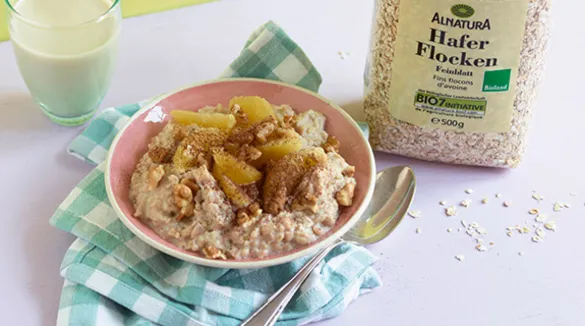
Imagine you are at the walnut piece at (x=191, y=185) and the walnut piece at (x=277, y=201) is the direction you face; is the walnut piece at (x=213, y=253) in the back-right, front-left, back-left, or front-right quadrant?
front-right

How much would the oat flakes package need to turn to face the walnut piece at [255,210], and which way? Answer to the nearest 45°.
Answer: approximately 45° to its right

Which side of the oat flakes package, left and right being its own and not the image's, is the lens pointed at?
front

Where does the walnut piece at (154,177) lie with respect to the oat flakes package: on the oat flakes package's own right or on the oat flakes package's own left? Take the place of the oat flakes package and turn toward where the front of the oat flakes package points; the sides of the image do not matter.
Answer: on the oat flakes package's own right

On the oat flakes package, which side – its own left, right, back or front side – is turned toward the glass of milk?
right

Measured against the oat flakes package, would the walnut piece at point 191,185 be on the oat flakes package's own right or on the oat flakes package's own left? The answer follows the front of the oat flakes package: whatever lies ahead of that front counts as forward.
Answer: on the oat flakes package's own right

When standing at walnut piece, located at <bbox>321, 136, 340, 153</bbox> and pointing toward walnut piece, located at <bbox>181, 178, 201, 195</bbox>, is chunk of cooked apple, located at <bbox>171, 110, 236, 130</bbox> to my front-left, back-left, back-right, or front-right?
front-right

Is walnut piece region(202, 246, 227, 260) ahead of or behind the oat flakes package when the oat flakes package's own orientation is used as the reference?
ahead

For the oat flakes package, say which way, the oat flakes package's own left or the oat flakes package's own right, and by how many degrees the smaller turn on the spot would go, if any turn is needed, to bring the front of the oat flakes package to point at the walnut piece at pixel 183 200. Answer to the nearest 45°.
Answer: approximately 45° to the oat flakes package's own right

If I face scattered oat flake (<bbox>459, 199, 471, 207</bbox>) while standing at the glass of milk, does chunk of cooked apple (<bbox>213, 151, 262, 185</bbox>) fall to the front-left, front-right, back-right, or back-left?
front-right
